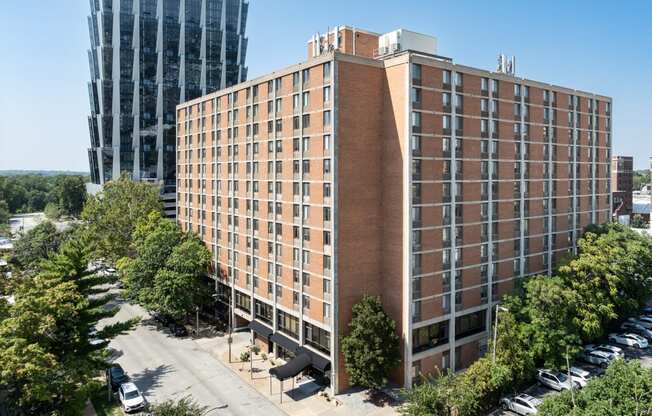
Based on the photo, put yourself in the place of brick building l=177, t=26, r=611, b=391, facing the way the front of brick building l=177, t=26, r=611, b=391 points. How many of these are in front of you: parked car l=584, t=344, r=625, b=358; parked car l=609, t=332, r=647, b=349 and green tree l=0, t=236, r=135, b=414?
1

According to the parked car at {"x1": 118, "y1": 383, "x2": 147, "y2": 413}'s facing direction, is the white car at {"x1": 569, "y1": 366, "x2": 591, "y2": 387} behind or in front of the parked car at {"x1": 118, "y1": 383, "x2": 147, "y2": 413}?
in front

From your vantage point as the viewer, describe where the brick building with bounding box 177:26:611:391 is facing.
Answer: facing the viewer and to the left of the viewer

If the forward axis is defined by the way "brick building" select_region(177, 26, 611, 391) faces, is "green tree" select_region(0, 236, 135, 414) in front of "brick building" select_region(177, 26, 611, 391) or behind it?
in front

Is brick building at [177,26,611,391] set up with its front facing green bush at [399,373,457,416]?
no

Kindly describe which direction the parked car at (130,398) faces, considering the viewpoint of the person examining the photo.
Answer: facing the viewer and to the right of the viewer

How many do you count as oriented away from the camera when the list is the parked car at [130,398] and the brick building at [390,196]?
0

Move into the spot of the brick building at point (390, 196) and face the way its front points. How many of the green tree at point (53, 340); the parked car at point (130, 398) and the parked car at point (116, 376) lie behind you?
0

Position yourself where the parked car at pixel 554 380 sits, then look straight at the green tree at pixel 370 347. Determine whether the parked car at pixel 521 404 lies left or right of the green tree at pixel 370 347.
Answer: left
